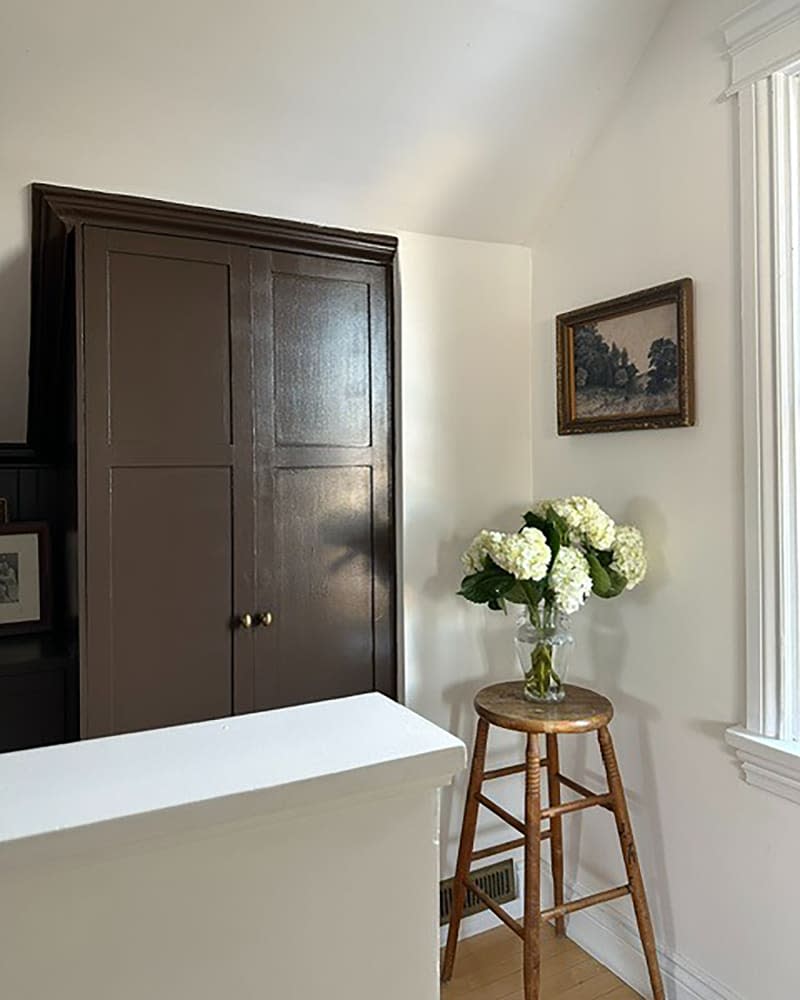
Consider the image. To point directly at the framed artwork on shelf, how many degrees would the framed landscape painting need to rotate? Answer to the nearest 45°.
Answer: approximately 45° to its right

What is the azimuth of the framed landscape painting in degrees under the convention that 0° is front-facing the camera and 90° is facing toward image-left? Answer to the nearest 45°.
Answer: approximately 45°
